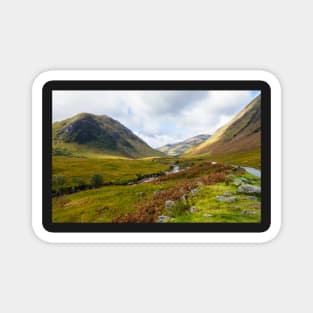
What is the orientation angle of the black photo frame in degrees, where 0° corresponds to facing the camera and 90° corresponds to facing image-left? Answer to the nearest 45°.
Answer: approximately 0°
